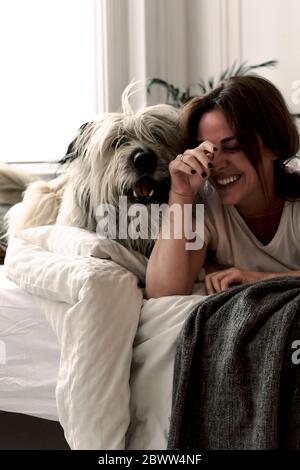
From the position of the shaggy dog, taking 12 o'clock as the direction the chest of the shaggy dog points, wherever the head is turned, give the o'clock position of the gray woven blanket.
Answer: The gray woven blanket is roughly at 1 o'clock from the shaggy dog.

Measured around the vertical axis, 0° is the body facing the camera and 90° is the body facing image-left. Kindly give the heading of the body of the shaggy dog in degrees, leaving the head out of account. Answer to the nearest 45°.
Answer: approximately 315°
